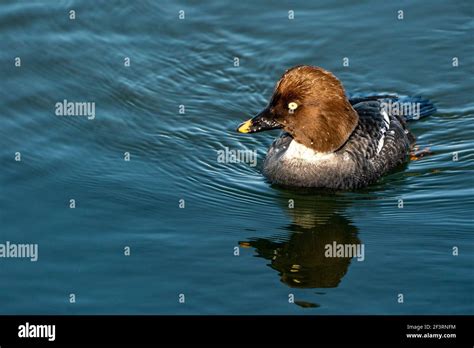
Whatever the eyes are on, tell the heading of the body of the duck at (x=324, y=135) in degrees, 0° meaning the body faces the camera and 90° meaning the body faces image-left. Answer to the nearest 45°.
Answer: approximately 45°
